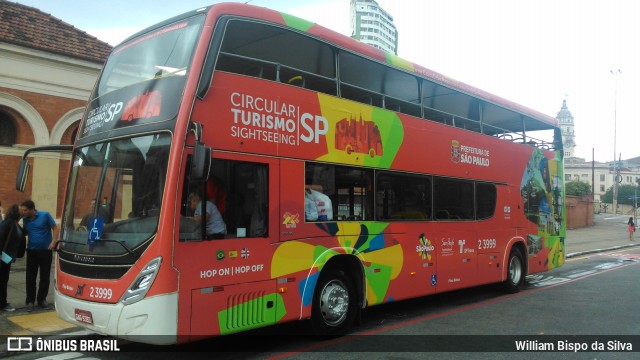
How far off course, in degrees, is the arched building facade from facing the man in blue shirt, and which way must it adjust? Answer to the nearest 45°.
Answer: approximately 45° to its right

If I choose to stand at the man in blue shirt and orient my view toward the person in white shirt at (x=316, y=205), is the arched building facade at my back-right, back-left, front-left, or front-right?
back-left

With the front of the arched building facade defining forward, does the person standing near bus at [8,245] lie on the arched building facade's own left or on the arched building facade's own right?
on the arched building facade's own right

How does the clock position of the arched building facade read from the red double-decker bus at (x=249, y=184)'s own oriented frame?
The arched building facade is roughly at 3 o'clock from the red double-decker bus.

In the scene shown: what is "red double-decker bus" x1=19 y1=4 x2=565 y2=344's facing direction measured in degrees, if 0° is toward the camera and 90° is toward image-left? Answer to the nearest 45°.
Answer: approximately 45°

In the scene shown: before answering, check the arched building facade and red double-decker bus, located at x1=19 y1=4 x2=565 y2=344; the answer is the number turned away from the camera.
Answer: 0
